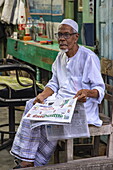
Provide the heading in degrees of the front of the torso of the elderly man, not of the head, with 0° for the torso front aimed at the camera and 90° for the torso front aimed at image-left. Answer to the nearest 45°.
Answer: approximately 45°

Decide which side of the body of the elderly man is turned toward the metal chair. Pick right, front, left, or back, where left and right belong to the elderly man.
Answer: right

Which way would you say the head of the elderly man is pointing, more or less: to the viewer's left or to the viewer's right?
to the viewer's left
